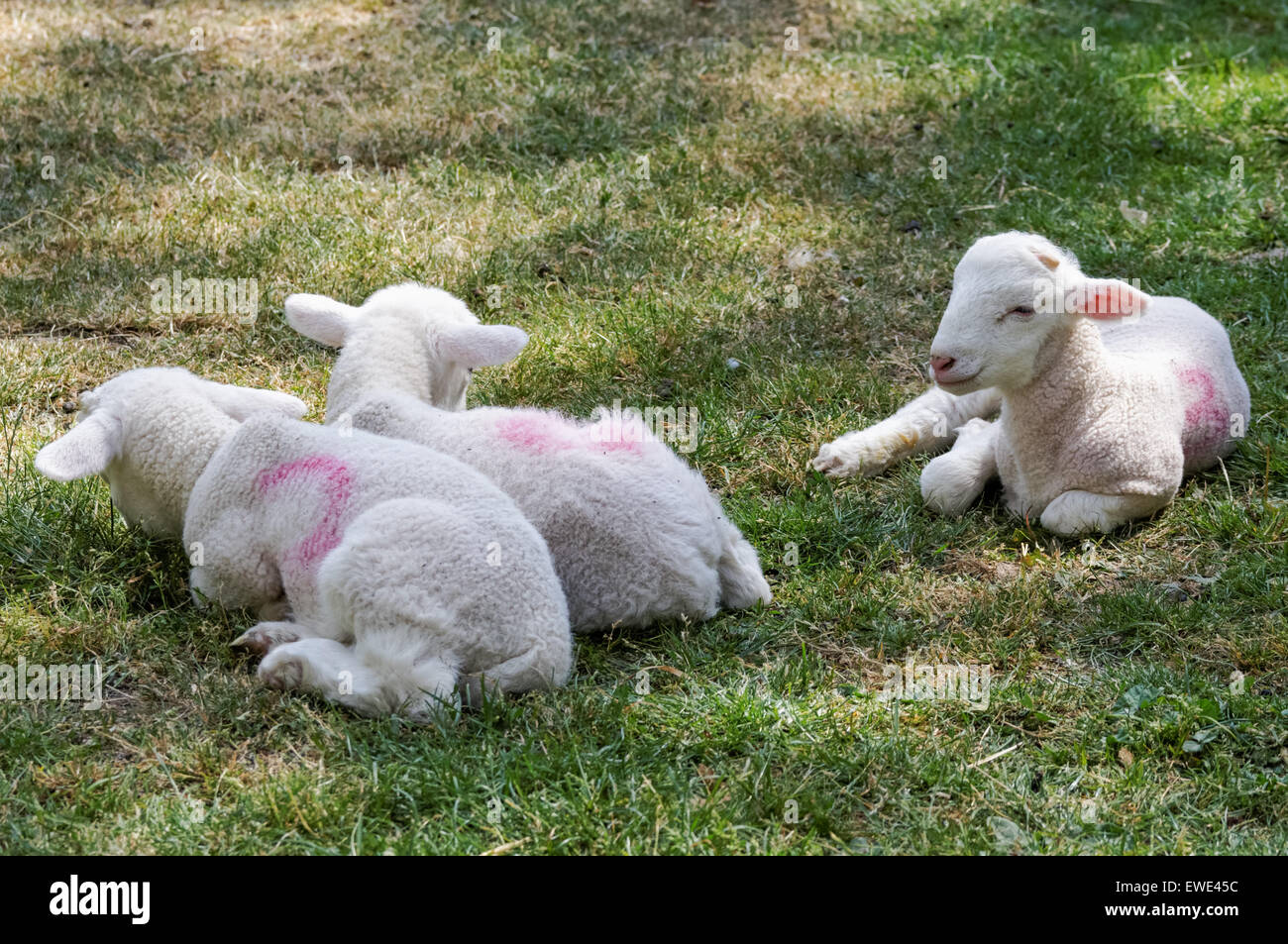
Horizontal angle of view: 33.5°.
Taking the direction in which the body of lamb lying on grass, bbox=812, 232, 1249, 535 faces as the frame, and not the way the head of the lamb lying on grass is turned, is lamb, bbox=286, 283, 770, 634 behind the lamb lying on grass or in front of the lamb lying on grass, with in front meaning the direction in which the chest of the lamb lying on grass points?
in front

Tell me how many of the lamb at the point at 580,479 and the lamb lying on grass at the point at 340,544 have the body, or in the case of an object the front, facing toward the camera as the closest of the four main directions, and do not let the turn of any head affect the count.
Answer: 0

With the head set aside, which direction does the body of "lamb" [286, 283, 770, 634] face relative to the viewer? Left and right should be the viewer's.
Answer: facing away from the viewer and to the left of the viewer

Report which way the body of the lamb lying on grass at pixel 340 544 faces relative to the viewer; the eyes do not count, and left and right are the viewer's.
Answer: facing away from the viewer and to the left of the viewer

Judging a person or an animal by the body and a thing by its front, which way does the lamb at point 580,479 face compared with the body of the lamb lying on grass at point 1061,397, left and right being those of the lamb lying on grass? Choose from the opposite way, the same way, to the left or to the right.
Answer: to the right

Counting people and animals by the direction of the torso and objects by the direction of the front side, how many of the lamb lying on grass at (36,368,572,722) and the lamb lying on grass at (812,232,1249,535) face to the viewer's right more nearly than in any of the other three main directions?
0

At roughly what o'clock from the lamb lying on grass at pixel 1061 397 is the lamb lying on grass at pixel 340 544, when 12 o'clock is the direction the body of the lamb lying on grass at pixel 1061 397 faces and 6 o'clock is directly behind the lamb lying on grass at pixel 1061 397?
the lamb lying on grass at pixel 340 544 is roughly at 12 o'clock from the lamb lying on grass at pixel 1061 397.
